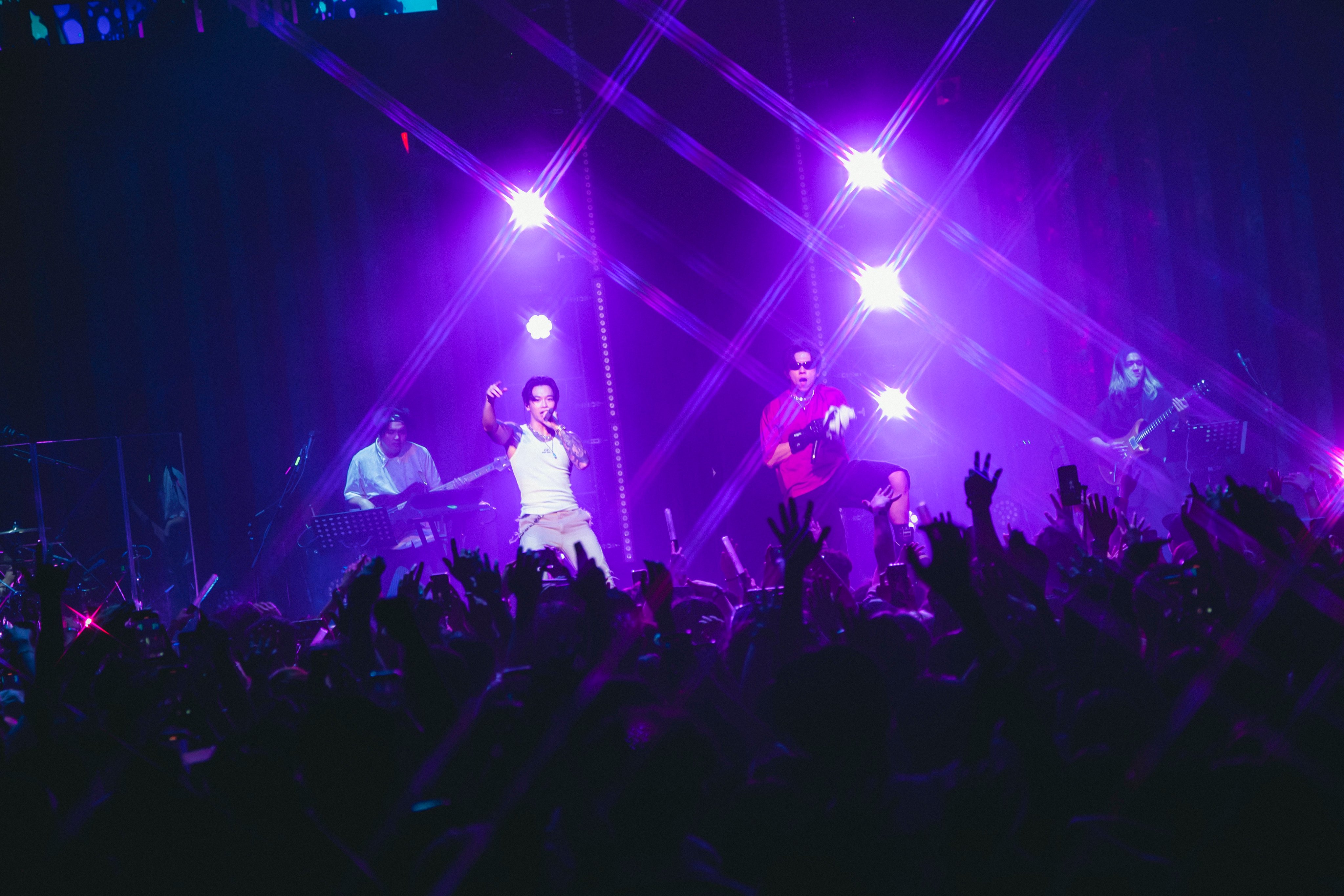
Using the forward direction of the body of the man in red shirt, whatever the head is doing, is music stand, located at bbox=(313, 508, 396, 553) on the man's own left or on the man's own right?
on the man's own right

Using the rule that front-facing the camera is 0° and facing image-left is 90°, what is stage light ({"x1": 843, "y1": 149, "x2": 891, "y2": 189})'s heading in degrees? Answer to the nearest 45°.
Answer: approximately 0°

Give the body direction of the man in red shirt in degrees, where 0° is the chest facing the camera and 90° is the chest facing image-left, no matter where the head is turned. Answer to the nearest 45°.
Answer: approximately 315°
